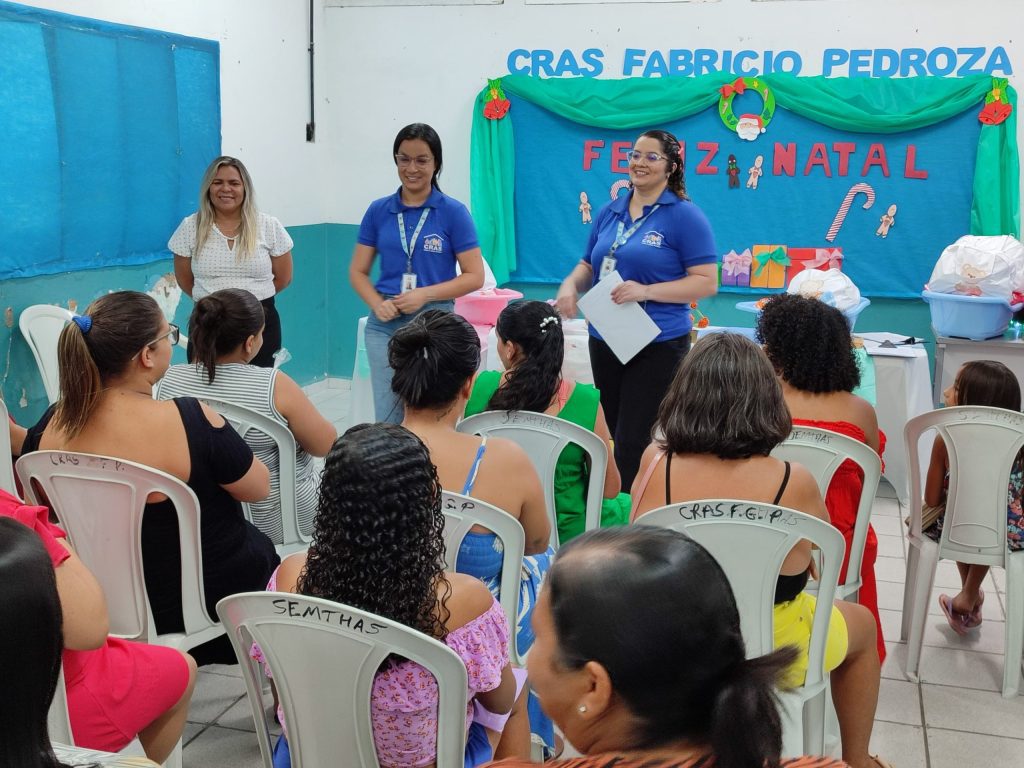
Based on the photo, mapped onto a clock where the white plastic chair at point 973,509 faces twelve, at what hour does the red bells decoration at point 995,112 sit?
The red bells decoration is roughly at 12 o'clock from the white plastic chair.

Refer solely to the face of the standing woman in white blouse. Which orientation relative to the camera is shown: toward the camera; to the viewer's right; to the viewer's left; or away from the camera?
toward the camera

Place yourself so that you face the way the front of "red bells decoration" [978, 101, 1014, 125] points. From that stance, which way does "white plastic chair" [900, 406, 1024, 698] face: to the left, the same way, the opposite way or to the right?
the opposite way

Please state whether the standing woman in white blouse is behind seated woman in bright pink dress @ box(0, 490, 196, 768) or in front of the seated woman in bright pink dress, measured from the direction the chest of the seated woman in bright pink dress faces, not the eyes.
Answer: in front

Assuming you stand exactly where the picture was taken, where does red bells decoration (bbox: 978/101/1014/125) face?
facing the viewer

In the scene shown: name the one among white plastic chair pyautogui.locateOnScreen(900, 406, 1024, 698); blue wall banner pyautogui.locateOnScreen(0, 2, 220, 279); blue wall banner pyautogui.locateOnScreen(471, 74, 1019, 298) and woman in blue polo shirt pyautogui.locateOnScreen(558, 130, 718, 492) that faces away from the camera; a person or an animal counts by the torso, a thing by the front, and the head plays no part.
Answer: the white plastic chair

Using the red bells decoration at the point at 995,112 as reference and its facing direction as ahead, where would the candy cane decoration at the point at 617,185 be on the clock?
The candy cane decoration is roughly at 3 o'clock from the red bells decoration.

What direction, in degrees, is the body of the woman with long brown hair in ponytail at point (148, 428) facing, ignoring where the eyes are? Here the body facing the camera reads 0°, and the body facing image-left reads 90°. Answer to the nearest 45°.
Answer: approximately 225°

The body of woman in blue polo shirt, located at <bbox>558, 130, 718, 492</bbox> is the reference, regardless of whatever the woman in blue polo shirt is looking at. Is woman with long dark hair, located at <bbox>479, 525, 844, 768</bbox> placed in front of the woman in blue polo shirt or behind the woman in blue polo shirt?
in front

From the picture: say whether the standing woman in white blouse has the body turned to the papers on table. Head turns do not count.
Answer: no

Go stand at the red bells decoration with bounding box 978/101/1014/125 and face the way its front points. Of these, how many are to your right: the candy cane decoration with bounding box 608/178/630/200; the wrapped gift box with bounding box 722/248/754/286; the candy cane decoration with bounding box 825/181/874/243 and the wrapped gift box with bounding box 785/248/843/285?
4

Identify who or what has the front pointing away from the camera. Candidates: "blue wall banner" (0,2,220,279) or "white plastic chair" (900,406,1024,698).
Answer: the white plastic chair

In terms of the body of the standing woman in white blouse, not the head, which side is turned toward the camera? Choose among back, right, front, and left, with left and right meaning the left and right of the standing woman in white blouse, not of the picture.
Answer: front

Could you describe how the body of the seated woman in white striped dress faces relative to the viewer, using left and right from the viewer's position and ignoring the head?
facing away from the viewer and to the right of the viewer

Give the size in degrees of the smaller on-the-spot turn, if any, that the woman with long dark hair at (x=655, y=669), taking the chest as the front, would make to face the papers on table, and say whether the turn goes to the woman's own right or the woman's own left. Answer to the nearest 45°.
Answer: approximately 45° to the woman's own right

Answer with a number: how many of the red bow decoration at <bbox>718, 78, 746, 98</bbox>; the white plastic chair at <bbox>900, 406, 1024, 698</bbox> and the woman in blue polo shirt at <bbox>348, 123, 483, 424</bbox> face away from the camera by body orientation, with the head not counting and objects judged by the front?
1

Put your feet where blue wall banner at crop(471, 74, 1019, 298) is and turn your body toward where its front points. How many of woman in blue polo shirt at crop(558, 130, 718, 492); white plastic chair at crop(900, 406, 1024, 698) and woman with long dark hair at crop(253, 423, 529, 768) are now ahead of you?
3

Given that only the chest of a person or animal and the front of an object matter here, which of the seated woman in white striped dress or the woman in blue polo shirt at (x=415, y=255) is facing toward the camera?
the woman in blue polo shirt

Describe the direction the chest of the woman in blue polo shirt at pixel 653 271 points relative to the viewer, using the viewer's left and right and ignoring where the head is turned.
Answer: facing the viewer and to the left of the viewer

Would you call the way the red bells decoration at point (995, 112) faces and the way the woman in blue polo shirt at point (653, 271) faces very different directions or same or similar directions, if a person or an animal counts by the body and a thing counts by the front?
same or similar directions

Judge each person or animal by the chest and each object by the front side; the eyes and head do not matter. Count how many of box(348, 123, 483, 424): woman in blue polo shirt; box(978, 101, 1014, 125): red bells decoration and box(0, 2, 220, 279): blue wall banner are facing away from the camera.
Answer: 0

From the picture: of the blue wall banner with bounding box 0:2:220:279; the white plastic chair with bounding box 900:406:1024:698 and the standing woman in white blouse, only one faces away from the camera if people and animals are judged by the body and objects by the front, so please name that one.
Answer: the white plastic chair
